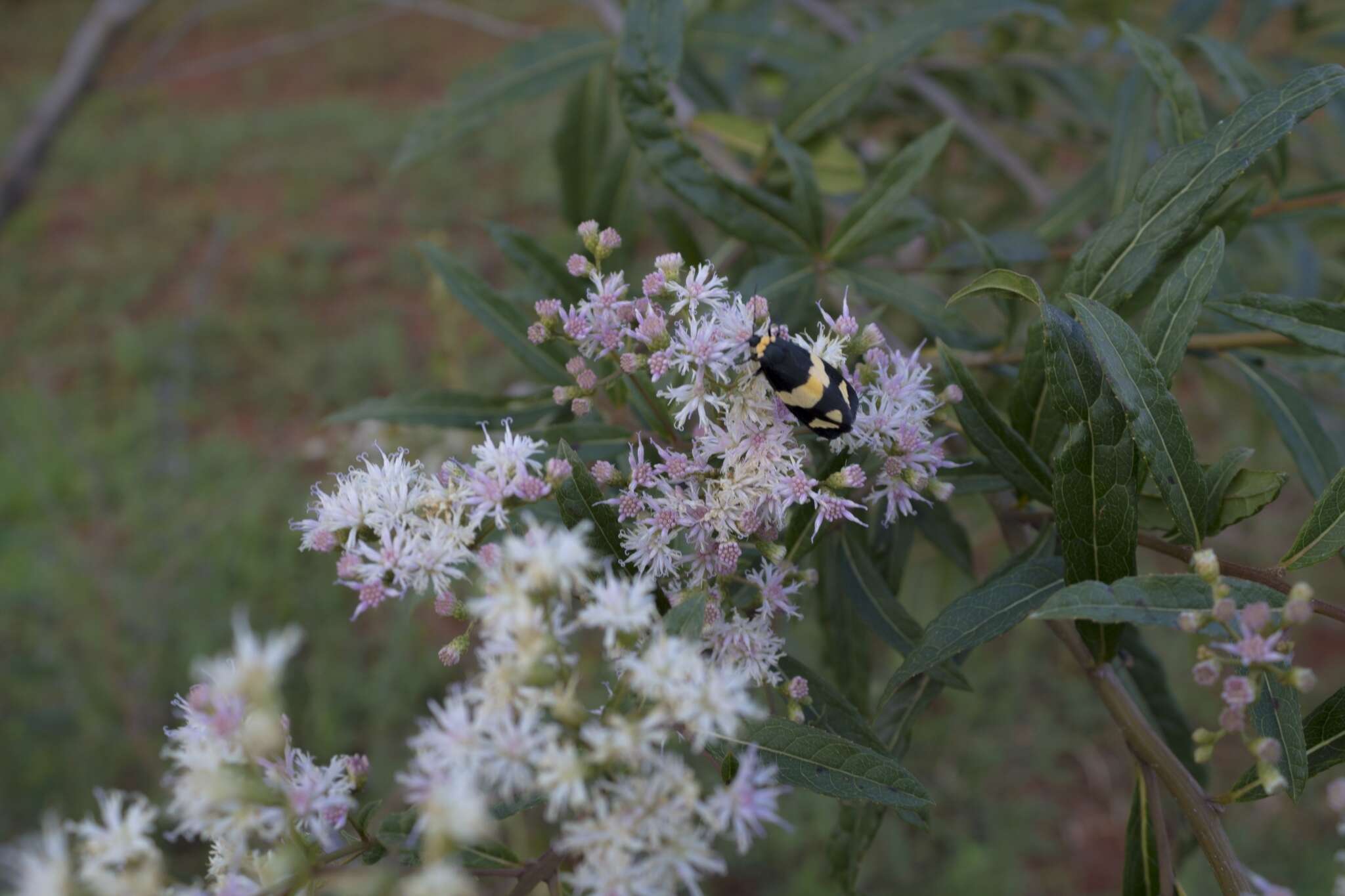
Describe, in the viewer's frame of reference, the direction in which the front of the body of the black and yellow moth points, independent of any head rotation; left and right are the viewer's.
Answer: facing away from the viewer and to the left of the viewer

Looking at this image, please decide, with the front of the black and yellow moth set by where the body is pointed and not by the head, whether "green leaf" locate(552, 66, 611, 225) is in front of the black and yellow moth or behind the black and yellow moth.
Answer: in front

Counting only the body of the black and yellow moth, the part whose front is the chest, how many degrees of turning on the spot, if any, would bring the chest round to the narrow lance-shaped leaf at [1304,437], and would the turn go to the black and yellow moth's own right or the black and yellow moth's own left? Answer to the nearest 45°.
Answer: approximately 90° to the black and yellow moth's own right

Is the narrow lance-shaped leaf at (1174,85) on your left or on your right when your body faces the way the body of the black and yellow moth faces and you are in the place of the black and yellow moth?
on your right
